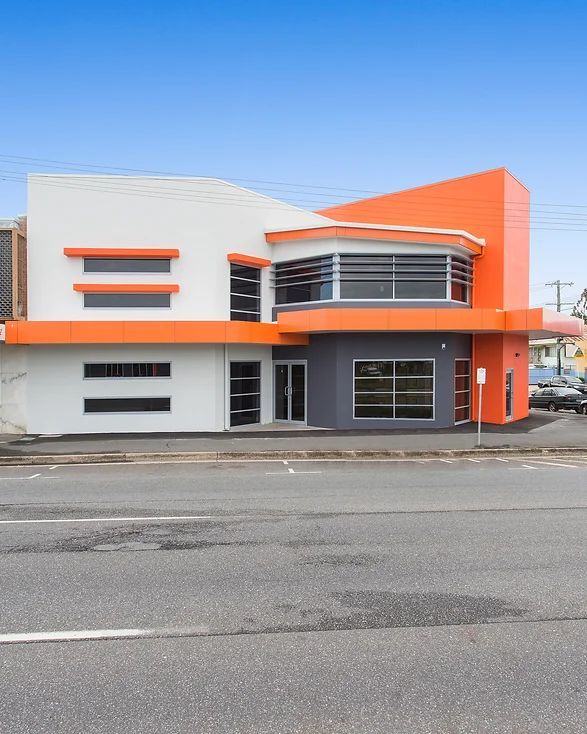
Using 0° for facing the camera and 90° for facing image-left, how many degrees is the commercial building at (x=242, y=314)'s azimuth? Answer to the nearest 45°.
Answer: approximately 0°

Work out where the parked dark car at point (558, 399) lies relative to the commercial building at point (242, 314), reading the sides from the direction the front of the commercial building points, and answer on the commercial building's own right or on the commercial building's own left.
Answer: on the commercial building's own left
